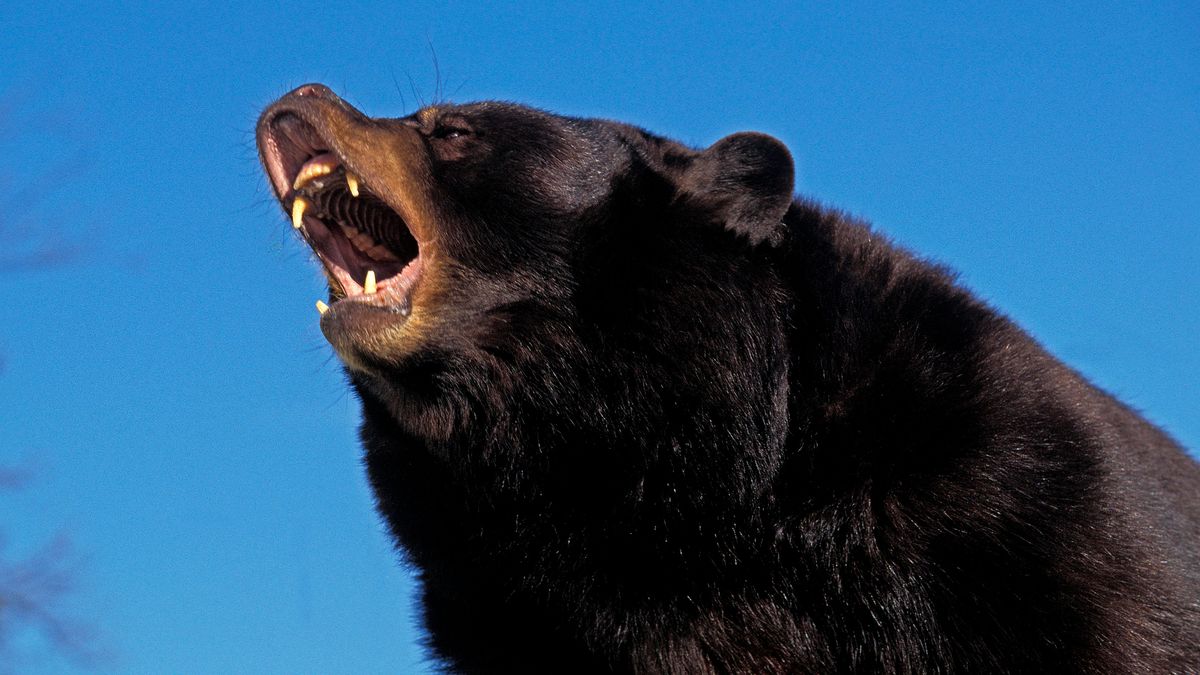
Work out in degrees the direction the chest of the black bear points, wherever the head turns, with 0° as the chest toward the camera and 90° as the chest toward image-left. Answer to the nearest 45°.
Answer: approximately 90°
